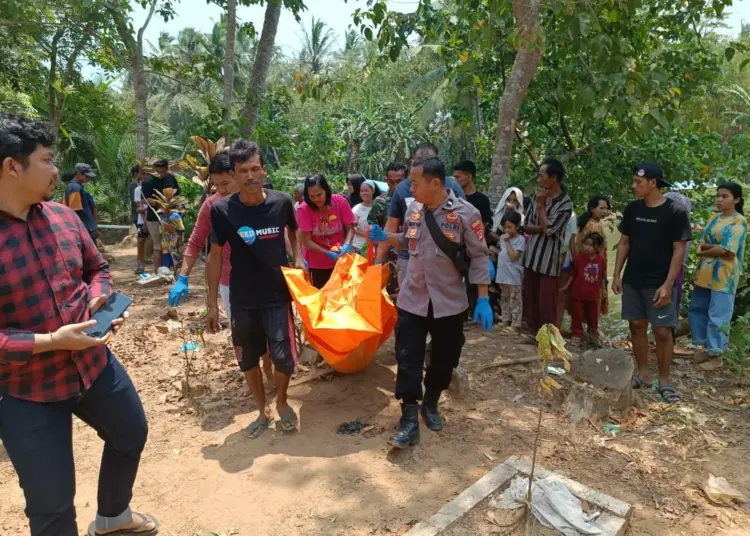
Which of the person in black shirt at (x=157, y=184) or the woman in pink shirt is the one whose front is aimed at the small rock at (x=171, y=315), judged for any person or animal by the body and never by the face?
the person in black shirt

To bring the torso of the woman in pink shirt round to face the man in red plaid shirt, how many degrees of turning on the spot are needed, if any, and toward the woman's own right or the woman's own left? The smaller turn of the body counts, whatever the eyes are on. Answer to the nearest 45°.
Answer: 0° — they already face them

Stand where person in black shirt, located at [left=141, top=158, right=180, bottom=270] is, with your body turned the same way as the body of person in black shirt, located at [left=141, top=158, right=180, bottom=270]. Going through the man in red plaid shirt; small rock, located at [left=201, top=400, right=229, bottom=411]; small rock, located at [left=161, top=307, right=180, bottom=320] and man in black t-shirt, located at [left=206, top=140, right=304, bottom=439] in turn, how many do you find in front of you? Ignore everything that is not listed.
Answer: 4

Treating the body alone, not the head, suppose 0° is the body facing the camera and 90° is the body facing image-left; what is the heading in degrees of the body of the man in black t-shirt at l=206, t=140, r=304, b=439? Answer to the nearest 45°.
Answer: approximately 0°

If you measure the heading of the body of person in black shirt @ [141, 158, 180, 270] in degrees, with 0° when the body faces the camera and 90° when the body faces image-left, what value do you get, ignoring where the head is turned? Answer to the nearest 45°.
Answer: approximately 0°

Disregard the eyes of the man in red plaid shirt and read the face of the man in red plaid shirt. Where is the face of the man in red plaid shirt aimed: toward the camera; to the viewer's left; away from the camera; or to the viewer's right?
to the viewer's right

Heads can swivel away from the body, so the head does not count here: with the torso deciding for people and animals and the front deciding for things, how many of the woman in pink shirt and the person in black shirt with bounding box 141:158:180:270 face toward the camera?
2
